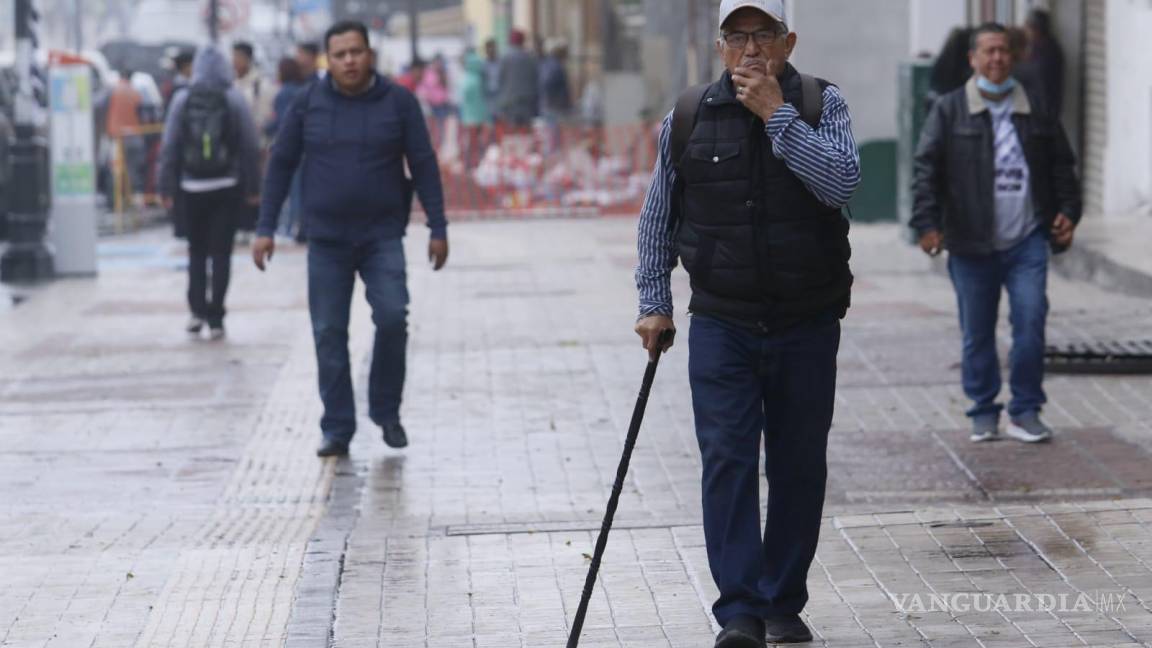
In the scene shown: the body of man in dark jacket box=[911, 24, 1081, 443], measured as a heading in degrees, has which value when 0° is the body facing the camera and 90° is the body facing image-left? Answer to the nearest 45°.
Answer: approximately 0°

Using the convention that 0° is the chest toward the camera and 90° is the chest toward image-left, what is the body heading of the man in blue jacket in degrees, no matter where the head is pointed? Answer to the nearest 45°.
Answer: approximately 0°

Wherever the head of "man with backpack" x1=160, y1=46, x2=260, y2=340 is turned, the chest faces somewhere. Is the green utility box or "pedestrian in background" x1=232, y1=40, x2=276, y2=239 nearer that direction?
the pedestrian in background

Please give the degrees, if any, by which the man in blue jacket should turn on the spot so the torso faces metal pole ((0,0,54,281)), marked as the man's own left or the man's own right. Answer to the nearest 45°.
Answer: approximately 180°

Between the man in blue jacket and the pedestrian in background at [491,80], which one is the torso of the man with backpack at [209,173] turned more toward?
the pedestrian in background

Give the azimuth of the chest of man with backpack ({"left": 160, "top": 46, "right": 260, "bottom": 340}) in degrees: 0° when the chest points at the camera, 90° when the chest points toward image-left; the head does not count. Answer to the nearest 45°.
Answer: approximately 180°

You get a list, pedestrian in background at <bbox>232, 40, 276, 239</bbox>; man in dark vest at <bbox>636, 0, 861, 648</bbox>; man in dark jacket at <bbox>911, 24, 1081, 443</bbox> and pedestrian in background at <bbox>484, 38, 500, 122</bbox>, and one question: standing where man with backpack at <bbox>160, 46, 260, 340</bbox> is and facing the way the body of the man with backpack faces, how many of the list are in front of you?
2

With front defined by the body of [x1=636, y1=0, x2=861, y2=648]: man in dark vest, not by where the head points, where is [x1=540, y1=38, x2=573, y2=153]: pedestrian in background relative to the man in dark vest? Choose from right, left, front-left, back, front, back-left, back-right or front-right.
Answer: back

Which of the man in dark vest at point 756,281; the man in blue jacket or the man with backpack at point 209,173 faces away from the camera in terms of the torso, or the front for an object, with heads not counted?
the man with backpack

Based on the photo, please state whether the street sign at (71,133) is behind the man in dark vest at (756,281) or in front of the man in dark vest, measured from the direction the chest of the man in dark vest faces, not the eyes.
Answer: behind

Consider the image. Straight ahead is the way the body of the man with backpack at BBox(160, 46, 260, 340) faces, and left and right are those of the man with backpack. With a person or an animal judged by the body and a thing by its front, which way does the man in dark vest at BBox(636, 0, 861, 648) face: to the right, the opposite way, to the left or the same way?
the opposite way

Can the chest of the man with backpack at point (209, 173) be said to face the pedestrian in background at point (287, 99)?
yes
